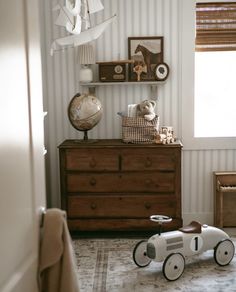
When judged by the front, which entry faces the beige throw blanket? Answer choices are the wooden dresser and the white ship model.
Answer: the wooden dresser

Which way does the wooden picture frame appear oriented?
toward the camera

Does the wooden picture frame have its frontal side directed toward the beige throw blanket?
yes

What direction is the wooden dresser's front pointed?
toward the camera

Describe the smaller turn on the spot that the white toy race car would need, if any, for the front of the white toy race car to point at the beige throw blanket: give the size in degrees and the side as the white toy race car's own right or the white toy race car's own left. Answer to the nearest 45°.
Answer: approximately 45° to the white toy race car's own left

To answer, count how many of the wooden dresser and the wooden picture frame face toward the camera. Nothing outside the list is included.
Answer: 2

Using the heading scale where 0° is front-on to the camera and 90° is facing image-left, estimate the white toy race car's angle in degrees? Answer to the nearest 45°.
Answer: approximately 45°

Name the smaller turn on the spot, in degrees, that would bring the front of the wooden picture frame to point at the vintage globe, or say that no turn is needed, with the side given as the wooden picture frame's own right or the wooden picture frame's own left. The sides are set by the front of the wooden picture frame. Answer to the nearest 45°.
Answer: approximately 45° to the wooden picture frame's own right

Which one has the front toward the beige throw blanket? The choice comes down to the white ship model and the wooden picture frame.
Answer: the wooden picture frame

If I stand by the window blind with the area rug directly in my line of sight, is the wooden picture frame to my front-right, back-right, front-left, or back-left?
front-right

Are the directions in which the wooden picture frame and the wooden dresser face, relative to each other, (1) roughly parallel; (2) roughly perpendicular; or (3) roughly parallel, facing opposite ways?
roughly parallel

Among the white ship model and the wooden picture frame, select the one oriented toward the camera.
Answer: the wooden picture frame

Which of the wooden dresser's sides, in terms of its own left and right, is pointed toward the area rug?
front

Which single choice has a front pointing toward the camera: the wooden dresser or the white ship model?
the wooden dresser
